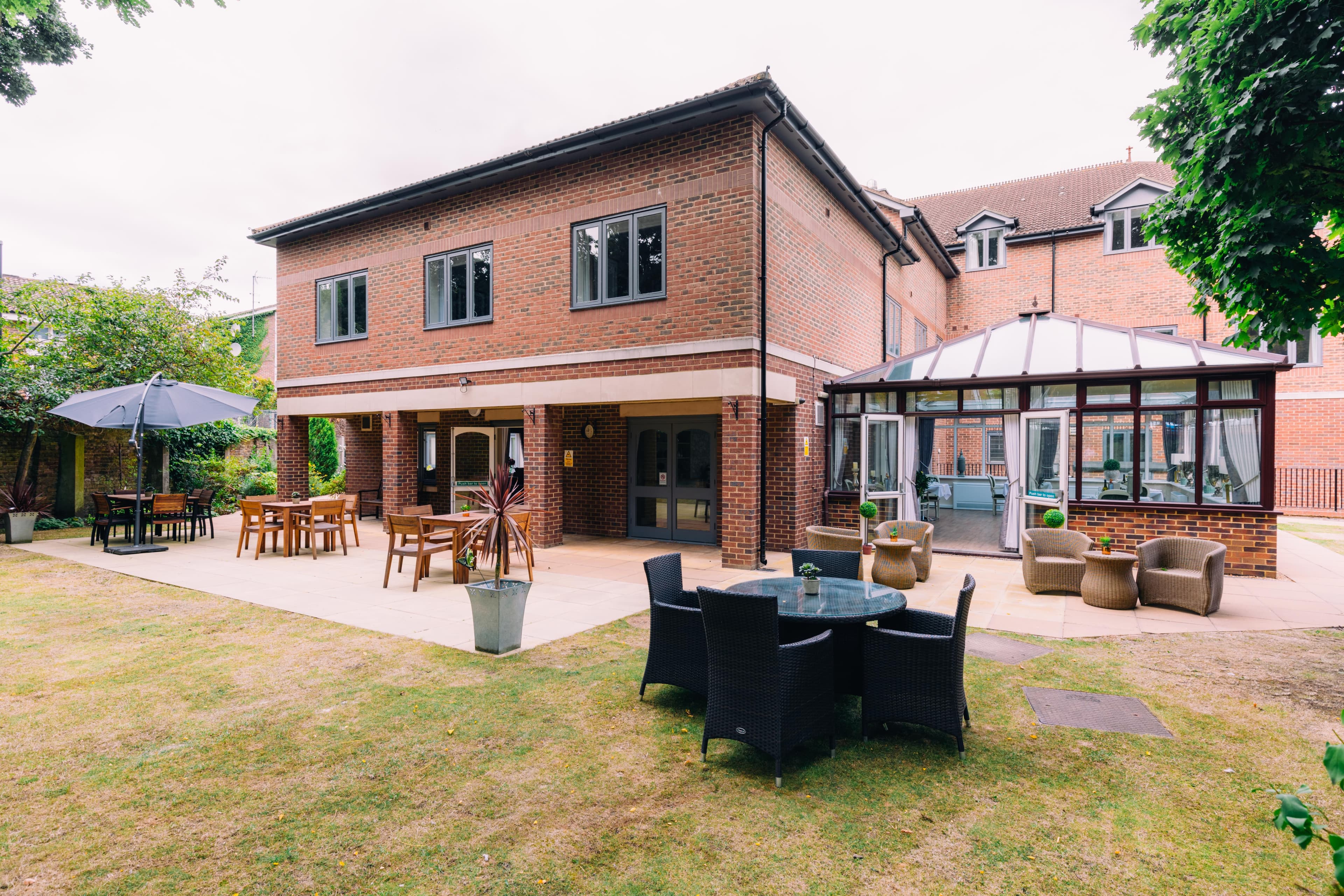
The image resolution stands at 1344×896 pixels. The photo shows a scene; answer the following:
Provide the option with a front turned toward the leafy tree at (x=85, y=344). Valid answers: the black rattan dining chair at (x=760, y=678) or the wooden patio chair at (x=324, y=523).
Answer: the wooden patio chair

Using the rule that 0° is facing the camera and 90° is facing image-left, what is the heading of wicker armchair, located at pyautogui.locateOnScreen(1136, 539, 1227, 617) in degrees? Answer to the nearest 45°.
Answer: approximately 45°

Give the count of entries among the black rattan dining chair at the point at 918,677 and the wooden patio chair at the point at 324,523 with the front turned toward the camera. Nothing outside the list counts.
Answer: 0

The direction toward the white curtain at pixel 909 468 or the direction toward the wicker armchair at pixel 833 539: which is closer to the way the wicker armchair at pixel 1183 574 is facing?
the wicker armchair

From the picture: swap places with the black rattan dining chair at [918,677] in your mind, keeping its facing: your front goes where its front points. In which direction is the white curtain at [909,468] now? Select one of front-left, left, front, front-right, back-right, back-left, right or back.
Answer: right

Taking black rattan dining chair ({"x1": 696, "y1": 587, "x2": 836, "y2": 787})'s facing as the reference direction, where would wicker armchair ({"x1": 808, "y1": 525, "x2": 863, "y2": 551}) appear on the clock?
The wicker armchair is roughly at 11 o'clock from the black rattan dining chair.

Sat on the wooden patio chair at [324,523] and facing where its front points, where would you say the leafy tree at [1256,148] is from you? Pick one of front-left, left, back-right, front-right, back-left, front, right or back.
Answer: back

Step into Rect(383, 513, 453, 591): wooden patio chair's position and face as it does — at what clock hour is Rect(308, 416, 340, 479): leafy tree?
The leafy tree is roughly at 10 o'clock from the wooden patio chair.

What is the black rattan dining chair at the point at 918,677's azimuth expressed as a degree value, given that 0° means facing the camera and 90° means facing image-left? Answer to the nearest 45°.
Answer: approximately 90°

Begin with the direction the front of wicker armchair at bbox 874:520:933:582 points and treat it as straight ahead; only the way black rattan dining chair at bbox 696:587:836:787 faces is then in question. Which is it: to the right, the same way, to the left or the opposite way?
the opposite way

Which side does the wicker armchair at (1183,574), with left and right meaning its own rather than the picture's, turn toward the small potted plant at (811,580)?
front

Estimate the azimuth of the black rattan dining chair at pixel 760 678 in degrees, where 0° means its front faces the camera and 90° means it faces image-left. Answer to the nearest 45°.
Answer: approximately 225°

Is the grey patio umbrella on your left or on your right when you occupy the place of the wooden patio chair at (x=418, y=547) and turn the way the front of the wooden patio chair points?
on your left

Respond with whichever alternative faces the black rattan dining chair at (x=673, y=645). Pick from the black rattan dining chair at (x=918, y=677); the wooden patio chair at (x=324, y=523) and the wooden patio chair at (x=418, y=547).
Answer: the black rattan dining chair at (x=918, y=677)

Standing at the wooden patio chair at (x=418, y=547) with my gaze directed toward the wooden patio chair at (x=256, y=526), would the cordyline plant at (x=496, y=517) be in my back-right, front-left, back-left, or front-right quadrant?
back-left

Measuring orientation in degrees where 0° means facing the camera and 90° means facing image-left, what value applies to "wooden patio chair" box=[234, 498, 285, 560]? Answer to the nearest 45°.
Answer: approximately 225°

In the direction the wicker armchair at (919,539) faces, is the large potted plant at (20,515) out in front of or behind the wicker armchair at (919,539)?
in front
